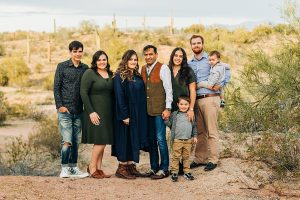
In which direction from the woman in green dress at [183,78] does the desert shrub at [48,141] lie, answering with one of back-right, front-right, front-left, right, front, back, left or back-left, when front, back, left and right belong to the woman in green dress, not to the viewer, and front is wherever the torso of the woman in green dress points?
right

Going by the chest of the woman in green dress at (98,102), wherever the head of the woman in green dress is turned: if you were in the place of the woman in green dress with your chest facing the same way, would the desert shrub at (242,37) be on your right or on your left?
on your left

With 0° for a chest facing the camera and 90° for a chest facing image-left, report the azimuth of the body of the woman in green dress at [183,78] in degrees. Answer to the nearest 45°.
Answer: approximately 45°

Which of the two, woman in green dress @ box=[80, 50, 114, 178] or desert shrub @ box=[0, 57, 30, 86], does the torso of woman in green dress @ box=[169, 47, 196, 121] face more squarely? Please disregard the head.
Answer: the woman in green dress

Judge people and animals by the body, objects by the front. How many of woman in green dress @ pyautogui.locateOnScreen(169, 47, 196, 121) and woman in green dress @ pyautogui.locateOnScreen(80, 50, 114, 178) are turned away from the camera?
0

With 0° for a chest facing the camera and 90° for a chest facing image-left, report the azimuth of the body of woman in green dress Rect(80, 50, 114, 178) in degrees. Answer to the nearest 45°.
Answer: approximately 315°
